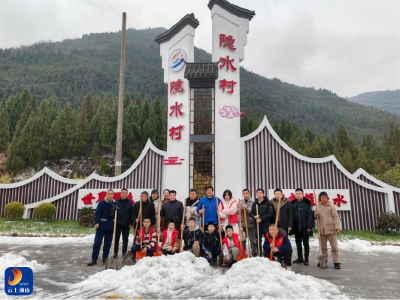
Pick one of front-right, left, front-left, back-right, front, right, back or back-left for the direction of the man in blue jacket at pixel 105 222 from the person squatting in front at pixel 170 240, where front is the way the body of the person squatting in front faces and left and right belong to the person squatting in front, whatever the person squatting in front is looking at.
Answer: right

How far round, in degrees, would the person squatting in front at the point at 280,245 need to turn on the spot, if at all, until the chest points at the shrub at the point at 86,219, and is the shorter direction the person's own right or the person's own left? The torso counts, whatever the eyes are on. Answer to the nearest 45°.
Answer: approximately 90° to the person's own right

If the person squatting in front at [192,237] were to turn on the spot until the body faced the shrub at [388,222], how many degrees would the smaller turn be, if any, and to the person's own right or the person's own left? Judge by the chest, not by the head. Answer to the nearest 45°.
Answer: approximately 135° to the person's own left

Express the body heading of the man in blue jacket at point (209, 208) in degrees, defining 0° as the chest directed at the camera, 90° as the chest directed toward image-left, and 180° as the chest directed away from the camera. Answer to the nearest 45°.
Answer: approximately 0°
